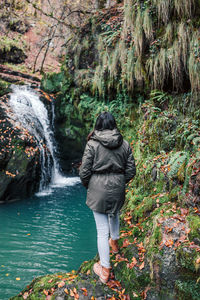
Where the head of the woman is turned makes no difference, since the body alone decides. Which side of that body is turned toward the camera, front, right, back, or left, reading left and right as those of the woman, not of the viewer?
back

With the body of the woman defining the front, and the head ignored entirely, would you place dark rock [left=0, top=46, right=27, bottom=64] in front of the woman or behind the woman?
in front

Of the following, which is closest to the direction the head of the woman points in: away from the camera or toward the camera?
away from the camera

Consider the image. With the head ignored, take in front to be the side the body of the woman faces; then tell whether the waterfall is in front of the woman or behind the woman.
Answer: in front
